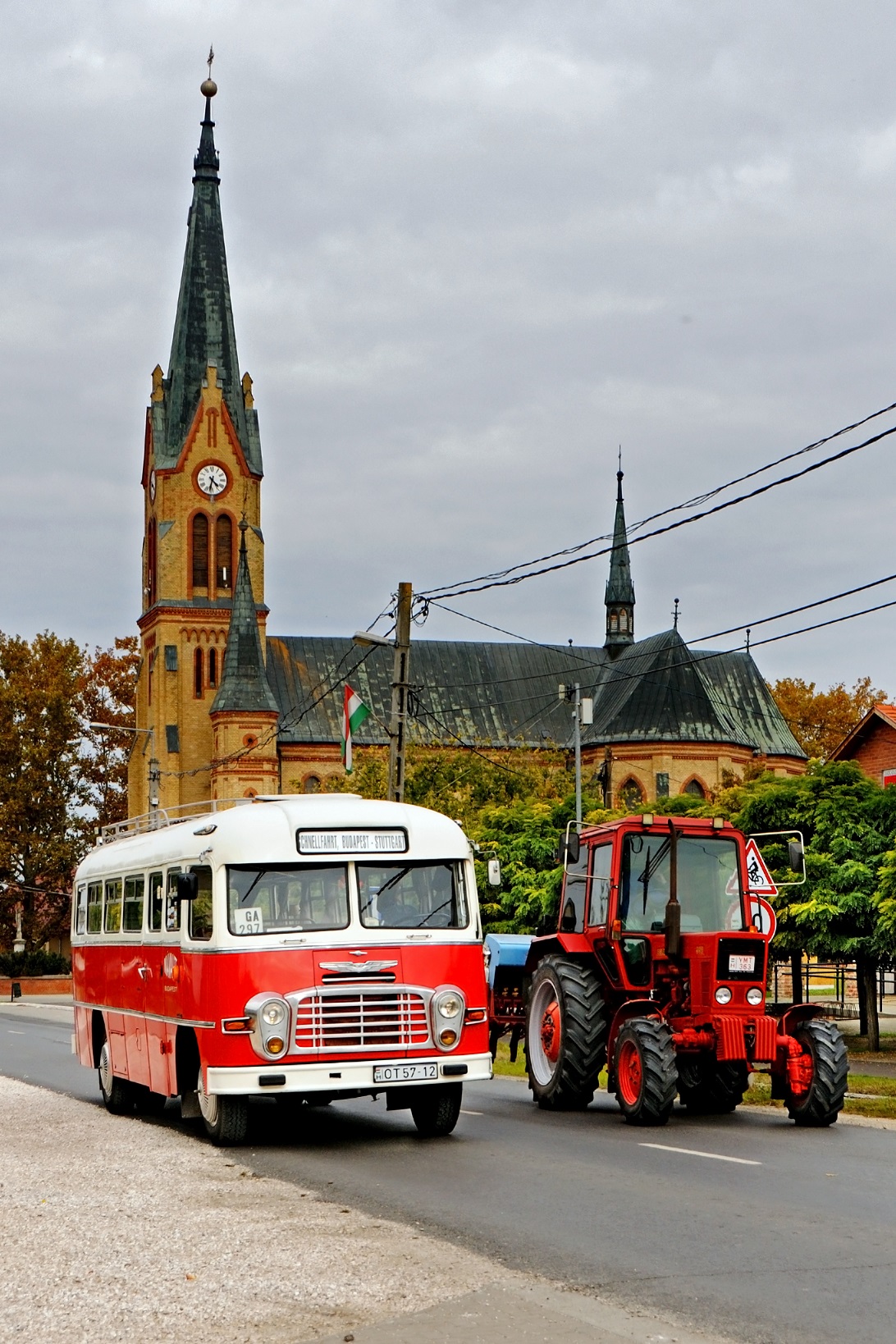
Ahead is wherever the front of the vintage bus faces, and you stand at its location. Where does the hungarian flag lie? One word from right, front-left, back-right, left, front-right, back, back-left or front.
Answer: back-left

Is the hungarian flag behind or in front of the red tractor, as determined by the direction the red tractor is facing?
behind

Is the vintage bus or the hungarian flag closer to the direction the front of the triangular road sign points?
the vintage bus

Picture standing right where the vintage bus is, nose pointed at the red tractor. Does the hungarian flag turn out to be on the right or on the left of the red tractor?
left

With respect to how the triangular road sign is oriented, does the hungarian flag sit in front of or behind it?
behind

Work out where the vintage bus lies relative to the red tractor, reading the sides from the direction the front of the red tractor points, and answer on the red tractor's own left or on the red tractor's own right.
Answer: on the red tractor's own right

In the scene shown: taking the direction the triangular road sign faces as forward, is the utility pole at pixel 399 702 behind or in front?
behind

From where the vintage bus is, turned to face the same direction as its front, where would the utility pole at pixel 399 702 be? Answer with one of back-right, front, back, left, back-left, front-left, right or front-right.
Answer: back-left

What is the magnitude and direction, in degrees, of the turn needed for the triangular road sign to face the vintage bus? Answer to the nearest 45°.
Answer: approximately 45° to its right

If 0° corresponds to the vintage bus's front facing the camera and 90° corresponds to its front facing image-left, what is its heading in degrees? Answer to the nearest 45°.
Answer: approximately 315°

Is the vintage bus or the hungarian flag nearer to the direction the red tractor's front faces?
the vintage bus
